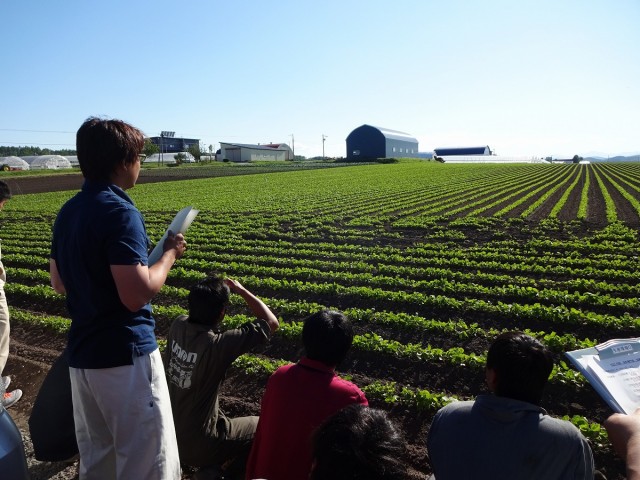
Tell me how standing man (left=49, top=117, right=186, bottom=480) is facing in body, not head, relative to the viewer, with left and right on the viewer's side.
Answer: facing away from the viewer and to the right of the viewer

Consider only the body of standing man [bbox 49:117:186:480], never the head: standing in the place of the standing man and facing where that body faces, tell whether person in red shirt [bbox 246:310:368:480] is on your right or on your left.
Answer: on your right

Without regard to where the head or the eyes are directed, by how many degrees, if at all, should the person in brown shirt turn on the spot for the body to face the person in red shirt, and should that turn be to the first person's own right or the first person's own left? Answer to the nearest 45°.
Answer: approximately 90° to the first person's own right

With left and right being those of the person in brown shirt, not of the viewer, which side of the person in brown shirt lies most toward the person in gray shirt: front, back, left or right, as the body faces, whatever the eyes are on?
right

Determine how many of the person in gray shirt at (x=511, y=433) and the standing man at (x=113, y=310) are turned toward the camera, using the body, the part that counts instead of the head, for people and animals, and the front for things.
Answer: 0

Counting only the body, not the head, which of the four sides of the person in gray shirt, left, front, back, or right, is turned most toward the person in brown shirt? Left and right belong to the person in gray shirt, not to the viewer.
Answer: left

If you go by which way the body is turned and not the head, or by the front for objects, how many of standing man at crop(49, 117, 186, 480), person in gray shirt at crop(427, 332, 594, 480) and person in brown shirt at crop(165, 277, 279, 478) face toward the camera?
0

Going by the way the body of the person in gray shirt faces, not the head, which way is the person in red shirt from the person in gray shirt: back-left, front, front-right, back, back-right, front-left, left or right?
left

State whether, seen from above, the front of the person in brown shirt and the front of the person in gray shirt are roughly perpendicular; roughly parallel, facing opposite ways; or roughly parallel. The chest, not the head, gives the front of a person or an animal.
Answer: roughly parallel

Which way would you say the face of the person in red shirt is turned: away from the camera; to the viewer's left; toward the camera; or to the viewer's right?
away from the camera

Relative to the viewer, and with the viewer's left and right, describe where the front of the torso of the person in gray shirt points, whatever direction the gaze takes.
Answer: facing away from the viewer

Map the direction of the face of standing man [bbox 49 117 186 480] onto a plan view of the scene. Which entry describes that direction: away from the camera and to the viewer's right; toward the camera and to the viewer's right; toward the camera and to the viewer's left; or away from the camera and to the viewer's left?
away from the camera and to the viewer's right

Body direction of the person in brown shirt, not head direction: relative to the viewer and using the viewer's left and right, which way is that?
facing away from the viewer and to the right of the viewer

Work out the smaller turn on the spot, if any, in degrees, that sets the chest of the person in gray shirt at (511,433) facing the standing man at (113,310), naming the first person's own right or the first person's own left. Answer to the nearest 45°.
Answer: approximately 90° to the first person's own left

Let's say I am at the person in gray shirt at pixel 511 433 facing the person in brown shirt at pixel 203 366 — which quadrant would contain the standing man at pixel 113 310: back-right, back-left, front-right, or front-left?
front-left

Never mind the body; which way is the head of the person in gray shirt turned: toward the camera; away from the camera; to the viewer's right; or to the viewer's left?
away from the camera
